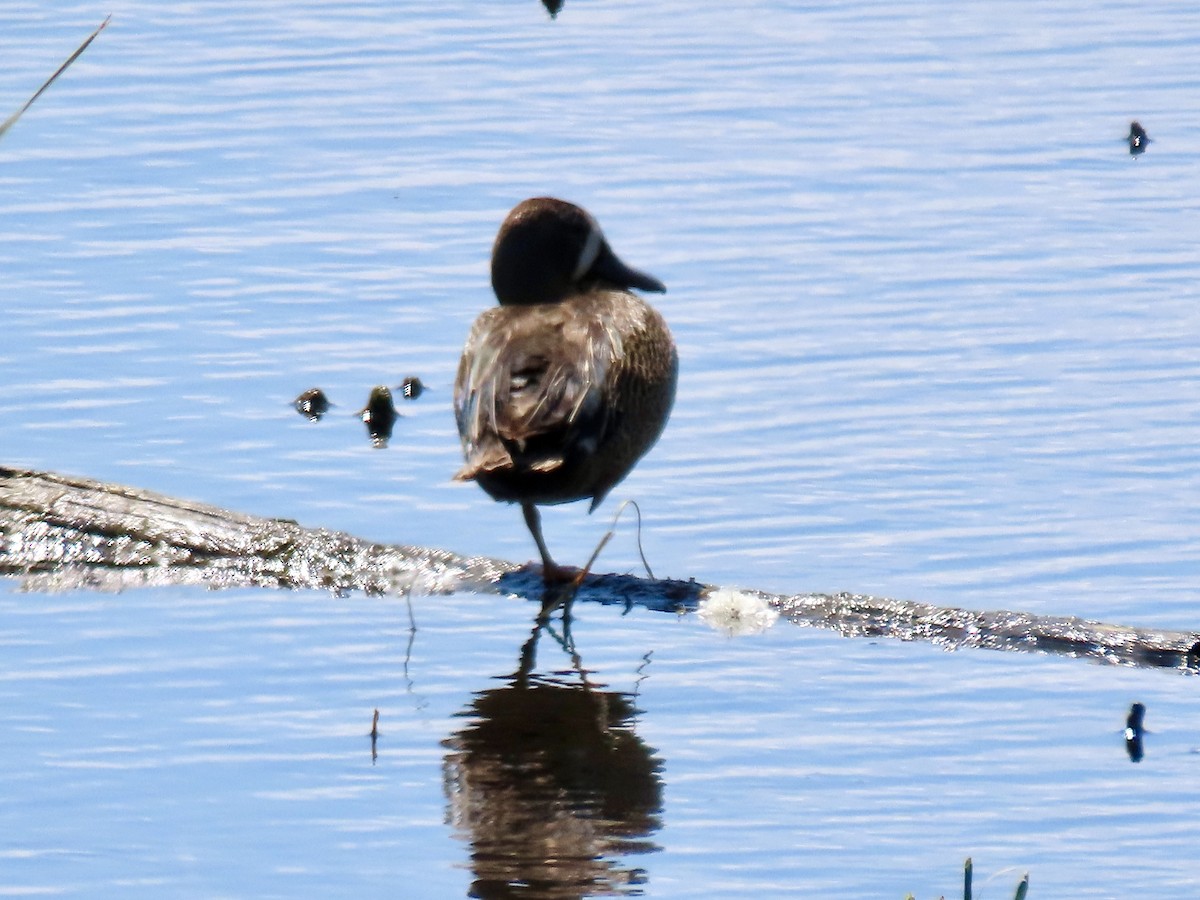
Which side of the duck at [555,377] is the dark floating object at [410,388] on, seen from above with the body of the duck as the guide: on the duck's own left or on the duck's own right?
on the duck's own left

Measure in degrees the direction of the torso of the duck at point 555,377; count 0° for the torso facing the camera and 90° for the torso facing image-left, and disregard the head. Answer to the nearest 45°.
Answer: approximately 225°

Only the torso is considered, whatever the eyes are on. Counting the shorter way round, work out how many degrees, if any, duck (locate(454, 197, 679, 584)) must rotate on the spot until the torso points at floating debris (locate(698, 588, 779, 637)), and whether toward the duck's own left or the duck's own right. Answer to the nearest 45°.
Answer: approximately 90° to the duck's own right

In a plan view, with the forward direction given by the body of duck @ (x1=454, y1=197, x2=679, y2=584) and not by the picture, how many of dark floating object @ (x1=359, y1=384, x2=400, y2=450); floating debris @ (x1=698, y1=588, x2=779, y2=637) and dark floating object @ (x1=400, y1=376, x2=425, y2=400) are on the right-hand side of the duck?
1

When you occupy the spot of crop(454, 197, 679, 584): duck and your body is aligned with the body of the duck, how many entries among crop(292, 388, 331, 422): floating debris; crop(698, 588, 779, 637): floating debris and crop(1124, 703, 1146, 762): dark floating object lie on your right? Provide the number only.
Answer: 2

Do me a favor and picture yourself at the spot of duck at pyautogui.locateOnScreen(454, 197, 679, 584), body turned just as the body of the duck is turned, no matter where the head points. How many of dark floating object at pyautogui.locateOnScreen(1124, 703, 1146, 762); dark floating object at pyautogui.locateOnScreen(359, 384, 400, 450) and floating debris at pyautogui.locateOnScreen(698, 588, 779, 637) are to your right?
2

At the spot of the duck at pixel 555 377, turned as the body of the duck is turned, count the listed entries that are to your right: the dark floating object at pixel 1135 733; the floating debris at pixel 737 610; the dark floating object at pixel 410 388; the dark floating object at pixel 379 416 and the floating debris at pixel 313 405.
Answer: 2

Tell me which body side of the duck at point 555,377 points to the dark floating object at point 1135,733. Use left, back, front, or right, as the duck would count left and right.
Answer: right
